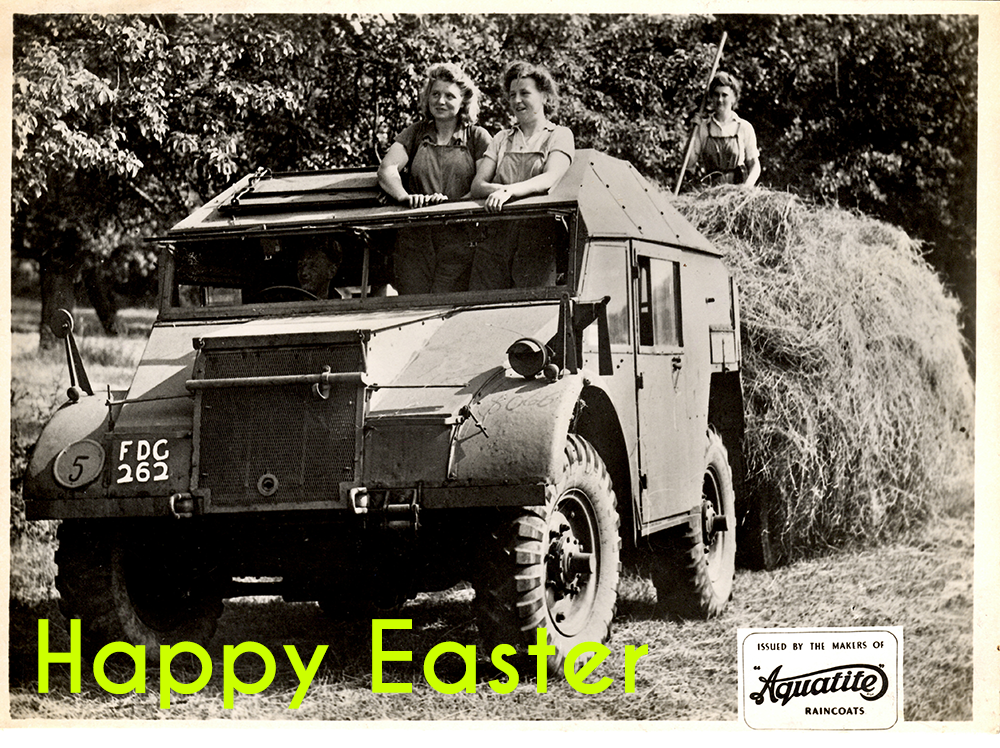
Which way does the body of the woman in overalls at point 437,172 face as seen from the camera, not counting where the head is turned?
toward the camera

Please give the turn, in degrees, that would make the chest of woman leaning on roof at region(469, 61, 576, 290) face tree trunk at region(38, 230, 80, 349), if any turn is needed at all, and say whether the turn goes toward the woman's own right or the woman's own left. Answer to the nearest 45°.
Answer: approximately 45° to the woman's own right

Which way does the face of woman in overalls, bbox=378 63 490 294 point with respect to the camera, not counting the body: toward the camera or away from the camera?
toward the camera

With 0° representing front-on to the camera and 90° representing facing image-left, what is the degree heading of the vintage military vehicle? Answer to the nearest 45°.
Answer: approximately 45°

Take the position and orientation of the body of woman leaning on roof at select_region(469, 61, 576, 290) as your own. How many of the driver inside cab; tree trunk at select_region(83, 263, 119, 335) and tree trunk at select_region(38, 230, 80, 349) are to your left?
0

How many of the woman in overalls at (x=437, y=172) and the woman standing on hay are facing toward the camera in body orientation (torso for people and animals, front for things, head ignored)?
2

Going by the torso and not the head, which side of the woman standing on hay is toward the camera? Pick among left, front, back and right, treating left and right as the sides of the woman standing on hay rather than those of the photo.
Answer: front

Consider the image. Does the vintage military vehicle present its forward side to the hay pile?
no

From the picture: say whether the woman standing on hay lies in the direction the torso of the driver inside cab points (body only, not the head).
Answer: no

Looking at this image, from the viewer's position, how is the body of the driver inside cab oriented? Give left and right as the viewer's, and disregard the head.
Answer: facing the viewer and to the left of the viewer

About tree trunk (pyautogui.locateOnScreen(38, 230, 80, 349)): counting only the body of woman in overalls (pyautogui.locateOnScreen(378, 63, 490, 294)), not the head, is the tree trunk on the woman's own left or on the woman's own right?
on the woman's own right

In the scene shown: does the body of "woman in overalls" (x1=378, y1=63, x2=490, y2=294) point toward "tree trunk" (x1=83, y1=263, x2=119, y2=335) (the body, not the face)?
no

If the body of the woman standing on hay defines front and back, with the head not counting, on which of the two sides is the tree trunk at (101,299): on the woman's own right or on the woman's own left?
on the woman's own right

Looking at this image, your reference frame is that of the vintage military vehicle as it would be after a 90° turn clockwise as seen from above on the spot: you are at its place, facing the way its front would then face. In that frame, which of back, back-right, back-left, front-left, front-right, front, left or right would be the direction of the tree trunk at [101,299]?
front

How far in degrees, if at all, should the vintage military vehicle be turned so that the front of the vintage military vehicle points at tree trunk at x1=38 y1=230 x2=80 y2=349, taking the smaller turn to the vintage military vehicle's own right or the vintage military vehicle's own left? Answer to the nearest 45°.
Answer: approximately 90° to the vintage military vehicle's own right

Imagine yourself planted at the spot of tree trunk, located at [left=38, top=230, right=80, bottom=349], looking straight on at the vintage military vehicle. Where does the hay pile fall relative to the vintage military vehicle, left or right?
left

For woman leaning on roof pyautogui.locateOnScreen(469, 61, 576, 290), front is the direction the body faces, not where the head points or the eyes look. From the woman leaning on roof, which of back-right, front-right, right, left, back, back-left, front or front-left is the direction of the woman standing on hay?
back
